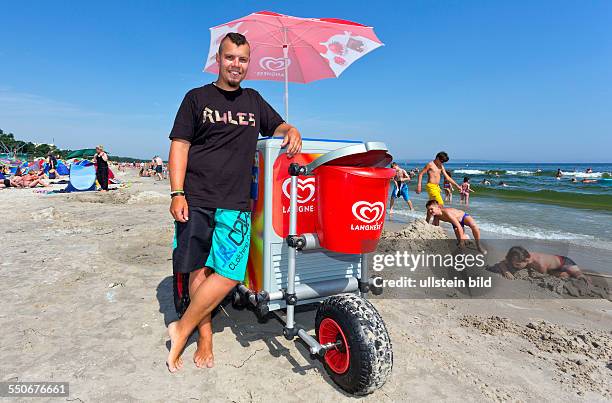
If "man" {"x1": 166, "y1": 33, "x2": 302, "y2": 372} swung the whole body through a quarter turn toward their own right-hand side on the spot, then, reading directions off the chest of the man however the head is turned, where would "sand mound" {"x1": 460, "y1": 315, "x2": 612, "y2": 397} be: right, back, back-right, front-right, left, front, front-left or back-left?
back

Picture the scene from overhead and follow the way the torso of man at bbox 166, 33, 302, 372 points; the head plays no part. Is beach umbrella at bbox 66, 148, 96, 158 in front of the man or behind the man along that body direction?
behind

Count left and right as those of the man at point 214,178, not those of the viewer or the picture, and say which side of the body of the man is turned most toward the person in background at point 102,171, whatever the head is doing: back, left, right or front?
back

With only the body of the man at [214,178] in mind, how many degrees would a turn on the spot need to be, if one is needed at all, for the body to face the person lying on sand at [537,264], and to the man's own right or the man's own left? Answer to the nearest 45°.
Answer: approximately 90° to the man's own left

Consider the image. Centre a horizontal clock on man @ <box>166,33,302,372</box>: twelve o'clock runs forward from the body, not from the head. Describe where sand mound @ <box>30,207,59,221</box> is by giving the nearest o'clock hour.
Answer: The sand mound is roughly at 5 o'clock from the man.

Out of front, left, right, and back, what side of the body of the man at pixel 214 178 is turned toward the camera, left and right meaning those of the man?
front

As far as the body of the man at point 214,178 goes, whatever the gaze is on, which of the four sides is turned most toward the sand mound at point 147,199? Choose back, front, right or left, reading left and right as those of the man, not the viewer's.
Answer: back

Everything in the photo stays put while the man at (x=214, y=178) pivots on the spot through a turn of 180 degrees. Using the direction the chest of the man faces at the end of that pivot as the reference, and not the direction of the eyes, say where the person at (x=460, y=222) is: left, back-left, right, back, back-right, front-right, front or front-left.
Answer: front-right
